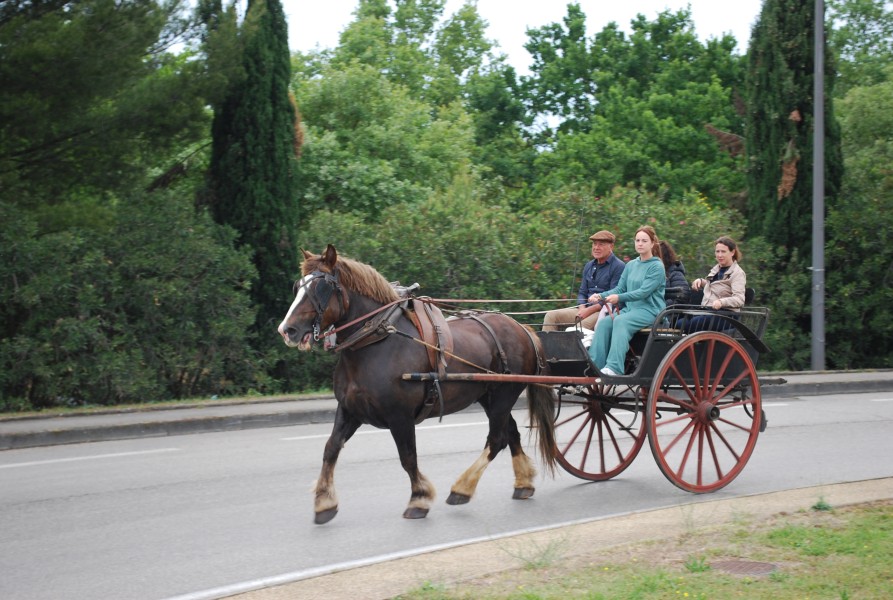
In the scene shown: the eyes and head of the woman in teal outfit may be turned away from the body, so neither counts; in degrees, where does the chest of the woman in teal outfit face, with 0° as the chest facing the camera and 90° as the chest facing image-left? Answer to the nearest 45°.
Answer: approximately 45°

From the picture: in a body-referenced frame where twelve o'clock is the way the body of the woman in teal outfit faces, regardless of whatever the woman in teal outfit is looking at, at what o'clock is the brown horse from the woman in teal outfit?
The brown horse is roughly at 12 o'clock from the woman in teal outfit.

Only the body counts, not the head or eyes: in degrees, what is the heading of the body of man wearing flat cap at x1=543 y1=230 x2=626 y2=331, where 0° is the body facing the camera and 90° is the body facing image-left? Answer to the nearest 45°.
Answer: approximately 45°

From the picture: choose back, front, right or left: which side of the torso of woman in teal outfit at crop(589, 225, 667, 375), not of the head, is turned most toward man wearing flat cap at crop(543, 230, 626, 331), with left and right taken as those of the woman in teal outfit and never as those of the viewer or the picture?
right

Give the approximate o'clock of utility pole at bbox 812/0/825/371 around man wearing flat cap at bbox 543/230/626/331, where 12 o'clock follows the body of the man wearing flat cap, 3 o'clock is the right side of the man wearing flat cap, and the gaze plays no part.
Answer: The utility pole is roughly at 5 o'clock from the man wearing flat cap.

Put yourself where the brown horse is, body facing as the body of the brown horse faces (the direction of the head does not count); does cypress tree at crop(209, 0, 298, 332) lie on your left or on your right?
on your right

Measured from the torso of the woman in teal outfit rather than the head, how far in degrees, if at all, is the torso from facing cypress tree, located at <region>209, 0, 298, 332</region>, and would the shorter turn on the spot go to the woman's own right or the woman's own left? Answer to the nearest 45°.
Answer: approximately 90° to the woman's own right

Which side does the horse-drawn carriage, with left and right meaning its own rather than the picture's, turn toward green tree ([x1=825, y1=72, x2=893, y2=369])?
back

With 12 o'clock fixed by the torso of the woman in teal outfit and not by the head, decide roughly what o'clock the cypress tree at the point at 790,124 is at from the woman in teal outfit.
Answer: The cypress tree is roughly at 5 o'clock from the woman in teal outfit.

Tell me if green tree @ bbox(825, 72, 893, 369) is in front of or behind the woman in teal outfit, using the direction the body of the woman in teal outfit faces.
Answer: behind

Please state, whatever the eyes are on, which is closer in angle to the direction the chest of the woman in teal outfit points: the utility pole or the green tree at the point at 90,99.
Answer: the green tree

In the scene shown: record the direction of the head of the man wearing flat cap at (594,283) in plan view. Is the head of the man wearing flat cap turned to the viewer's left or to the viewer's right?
to the viewer's left
